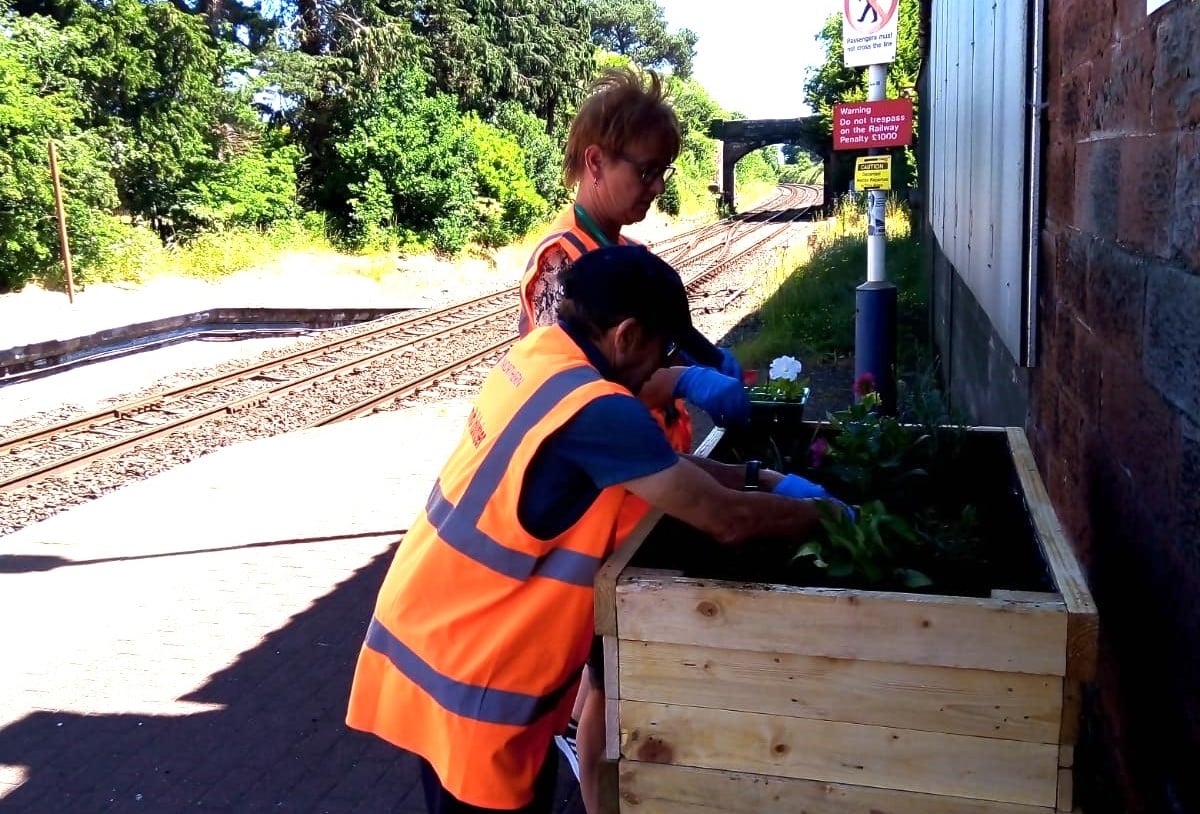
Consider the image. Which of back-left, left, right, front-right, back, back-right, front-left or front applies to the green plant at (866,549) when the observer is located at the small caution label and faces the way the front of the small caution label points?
front

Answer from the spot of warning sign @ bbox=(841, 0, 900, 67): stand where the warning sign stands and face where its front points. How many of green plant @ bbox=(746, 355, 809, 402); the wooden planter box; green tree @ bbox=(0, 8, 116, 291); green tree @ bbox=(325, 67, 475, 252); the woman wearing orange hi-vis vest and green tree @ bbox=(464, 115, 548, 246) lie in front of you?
3

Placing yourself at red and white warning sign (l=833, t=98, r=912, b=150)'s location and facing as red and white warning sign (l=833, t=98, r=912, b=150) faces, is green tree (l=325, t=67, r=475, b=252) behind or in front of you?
behind

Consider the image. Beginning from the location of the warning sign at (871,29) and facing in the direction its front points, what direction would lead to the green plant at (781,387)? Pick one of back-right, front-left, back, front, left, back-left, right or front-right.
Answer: front

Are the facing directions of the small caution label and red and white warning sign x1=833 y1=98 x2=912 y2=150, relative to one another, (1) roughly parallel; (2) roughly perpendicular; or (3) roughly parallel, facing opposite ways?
roughly parallel

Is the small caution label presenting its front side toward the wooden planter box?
yes

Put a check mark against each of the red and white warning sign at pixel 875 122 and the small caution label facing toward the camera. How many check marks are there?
2

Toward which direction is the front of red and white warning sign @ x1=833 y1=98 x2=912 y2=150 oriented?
toward the camera

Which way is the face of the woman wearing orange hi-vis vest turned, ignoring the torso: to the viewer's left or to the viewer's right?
to the viewer's right

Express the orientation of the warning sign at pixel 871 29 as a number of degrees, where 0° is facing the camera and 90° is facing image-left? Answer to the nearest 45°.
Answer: approximately 0°

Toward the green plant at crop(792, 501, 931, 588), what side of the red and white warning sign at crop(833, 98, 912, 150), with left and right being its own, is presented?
front

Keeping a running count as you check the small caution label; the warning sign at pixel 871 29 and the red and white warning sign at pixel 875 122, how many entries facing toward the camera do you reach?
3
